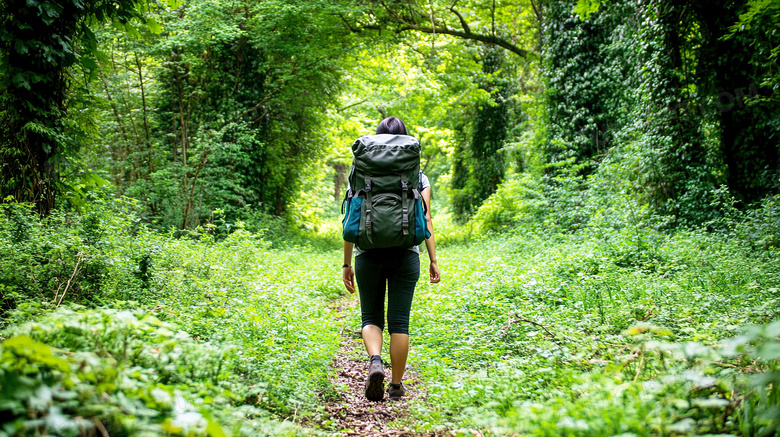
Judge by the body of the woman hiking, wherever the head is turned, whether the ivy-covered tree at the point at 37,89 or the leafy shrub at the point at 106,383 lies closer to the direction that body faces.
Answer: the ivy-covered tree

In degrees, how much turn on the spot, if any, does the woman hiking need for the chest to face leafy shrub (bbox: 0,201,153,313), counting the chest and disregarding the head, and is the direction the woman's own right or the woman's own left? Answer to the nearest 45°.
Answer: approximately 90° to the woman's own left

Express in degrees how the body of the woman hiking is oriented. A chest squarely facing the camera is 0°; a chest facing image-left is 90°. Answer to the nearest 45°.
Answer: approximately 180°

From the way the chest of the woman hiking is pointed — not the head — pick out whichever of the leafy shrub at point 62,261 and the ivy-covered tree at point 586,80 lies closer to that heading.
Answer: the ivy-covered tree

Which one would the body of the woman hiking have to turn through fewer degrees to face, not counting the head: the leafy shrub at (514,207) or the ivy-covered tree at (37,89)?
the leafy shrub

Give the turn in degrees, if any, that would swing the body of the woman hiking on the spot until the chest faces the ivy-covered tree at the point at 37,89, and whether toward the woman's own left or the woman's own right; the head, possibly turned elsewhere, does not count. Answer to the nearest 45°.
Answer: approximately 45° to the woman's own left

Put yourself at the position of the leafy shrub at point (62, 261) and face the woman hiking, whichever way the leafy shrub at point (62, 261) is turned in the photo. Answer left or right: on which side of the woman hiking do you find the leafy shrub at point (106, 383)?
right

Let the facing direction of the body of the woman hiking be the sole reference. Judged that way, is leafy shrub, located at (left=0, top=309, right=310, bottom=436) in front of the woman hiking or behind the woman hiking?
behind

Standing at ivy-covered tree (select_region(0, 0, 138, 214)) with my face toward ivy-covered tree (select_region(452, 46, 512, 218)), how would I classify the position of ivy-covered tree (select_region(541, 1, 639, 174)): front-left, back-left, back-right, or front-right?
front-right

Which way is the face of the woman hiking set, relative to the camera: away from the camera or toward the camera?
away from the camera

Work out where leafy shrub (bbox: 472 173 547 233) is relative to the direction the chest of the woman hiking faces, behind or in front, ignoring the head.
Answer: in front
